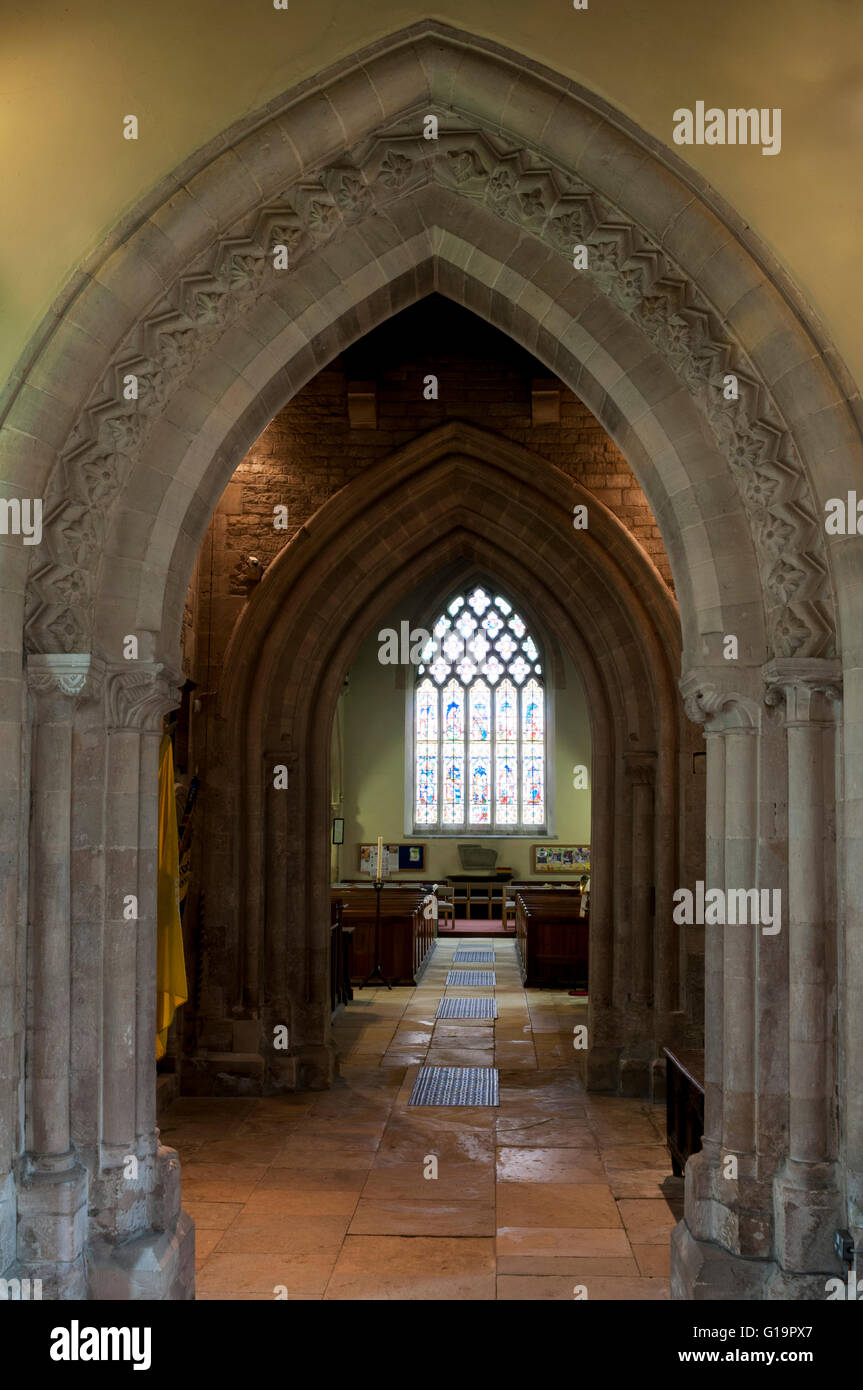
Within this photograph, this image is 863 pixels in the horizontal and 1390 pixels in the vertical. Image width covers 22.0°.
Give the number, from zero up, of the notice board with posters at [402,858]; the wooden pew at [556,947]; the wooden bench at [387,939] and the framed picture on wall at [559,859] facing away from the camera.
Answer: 2

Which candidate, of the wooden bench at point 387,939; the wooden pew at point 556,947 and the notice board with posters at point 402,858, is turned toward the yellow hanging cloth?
the notice board with posters

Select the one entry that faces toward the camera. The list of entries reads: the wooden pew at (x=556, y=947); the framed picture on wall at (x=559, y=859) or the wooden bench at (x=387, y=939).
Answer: the framed picture on wall

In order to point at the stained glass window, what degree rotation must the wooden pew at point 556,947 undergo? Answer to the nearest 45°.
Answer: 0° — it already faces it

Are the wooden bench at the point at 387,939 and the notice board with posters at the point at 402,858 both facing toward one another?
yes

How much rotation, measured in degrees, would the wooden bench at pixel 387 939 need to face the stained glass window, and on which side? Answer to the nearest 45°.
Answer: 0° — it already faces it

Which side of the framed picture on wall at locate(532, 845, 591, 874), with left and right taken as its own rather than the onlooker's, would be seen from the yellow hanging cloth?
front

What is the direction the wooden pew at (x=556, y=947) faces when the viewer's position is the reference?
facing away from the viewer

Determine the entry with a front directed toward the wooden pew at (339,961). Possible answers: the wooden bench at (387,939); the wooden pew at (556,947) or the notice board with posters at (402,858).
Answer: the notice board with posters

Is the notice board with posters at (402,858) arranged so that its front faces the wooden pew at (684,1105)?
yes

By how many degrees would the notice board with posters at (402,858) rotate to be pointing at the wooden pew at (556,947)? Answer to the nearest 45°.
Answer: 0° — it already faces it

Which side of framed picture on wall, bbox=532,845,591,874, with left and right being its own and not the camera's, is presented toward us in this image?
front

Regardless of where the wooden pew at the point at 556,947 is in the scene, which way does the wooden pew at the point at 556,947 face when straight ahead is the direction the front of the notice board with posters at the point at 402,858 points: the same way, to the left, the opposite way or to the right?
the opposite way

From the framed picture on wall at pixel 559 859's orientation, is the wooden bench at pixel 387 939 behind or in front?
in front

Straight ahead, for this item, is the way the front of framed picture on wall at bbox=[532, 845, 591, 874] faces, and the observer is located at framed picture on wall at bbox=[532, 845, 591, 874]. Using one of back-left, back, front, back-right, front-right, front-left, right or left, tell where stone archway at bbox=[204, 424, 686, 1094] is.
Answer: front

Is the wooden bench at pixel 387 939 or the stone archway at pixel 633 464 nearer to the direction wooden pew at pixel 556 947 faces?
the wooden bench

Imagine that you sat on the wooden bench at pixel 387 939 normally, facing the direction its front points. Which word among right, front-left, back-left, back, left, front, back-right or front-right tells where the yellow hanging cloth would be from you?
back

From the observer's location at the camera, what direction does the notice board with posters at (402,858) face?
facing the viewer
